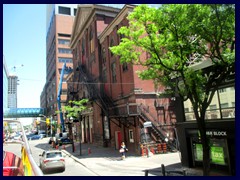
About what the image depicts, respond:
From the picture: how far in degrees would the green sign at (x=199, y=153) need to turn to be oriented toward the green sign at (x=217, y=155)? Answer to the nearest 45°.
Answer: approximately 45° to its left

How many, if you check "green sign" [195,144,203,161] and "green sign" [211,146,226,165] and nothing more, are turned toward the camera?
2

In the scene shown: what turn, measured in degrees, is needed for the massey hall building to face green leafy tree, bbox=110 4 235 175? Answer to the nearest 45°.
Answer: approximately 45° to its left

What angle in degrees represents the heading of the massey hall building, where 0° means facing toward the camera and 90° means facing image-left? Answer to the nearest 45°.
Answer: approximately 45°

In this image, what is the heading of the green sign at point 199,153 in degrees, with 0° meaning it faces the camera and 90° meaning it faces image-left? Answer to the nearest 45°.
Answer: approximately 0°

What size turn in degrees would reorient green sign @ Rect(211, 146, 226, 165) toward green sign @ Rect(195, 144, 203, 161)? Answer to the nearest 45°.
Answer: approximately 135° to its right

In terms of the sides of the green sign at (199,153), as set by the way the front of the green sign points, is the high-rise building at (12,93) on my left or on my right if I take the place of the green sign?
on my right
